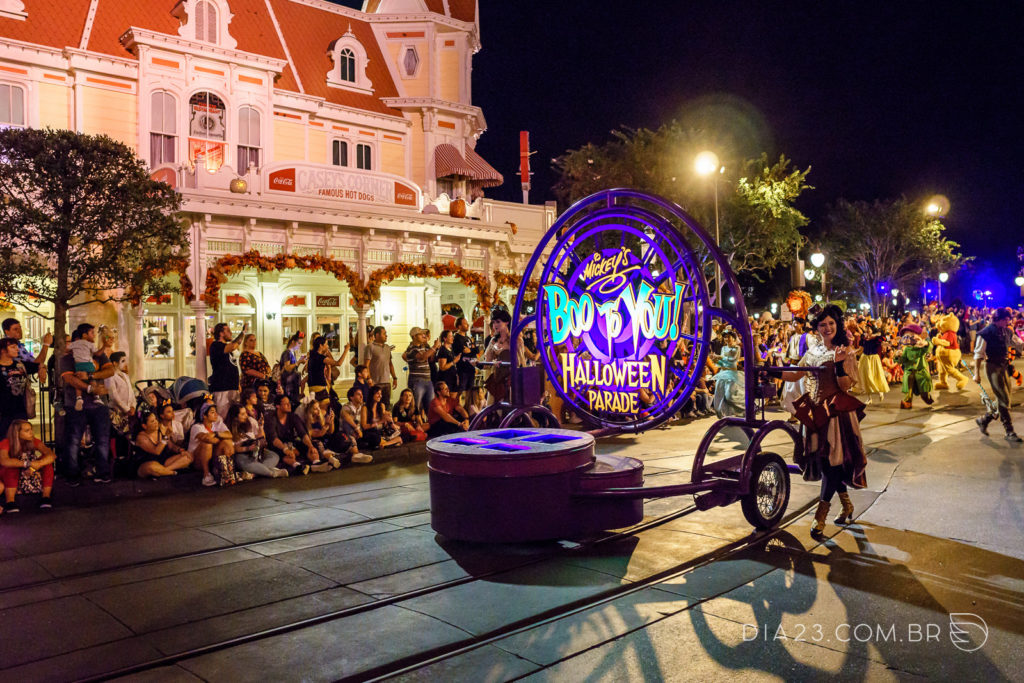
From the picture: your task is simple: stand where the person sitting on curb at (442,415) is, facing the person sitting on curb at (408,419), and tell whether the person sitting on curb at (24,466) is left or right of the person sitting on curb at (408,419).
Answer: left

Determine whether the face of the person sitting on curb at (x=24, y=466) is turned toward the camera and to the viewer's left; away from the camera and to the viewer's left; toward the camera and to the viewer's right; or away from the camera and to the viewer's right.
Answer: toward the camera and to the viewer's right

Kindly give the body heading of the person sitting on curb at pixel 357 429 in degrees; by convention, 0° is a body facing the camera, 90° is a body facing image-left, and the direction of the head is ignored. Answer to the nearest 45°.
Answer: approximately 270°

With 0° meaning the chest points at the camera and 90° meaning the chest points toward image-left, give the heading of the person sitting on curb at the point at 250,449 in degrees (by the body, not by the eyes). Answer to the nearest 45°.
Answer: approximately 315°

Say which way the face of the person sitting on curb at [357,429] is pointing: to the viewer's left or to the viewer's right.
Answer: to the viewer's right

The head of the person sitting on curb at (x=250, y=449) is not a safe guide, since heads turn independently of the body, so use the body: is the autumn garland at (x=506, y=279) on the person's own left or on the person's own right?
on the person's own left

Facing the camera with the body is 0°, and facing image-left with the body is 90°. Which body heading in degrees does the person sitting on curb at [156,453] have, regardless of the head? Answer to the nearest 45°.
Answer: approximately 315°
